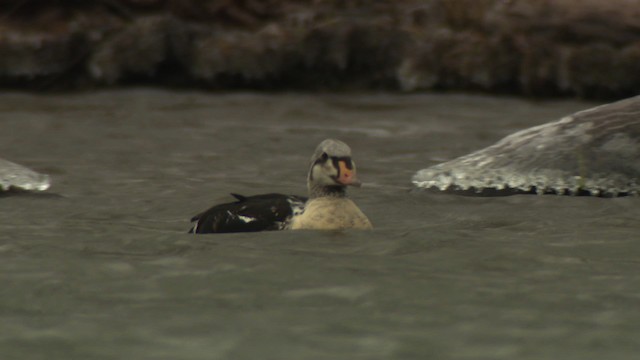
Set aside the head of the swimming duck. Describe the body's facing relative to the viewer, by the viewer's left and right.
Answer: facing the viewer and to the right of the viewer

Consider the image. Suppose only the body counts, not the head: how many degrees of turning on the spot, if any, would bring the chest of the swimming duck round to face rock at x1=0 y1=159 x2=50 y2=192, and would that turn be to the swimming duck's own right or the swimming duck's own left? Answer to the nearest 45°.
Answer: approximately 180°
